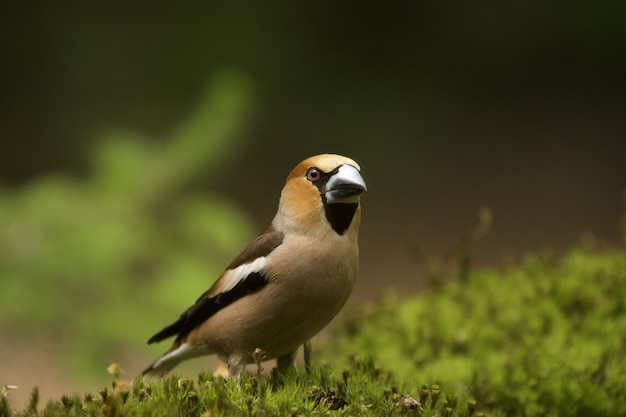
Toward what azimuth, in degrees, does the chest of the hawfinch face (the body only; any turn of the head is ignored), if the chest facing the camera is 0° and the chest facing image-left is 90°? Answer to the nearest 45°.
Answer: approximately 315°
